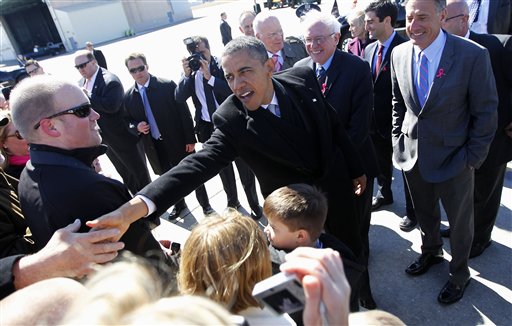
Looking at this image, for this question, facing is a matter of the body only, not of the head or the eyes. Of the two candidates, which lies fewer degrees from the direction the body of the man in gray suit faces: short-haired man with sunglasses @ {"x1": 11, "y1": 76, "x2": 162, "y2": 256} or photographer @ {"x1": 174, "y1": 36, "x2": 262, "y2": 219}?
the short-haired man with sunglasses

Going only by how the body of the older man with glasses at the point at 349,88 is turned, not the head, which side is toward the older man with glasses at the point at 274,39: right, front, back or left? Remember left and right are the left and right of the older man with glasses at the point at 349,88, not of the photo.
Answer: right

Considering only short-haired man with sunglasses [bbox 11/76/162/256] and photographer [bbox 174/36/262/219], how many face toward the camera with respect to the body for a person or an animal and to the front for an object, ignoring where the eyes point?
1

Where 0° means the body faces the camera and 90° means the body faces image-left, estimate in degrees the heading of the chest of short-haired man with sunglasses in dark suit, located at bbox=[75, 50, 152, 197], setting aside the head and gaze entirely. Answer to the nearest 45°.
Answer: approximately 45°

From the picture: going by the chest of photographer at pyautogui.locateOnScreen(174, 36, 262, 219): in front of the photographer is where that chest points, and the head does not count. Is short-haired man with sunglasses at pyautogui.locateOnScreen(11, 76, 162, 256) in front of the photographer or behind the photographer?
in front

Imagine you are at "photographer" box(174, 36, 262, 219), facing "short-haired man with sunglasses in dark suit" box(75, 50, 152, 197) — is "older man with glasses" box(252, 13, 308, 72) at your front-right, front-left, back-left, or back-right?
back-right

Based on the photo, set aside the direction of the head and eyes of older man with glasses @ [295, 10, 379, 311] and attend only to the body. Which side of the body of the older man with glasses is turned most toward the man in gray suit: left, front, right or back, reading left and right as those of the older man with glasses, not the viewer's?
left

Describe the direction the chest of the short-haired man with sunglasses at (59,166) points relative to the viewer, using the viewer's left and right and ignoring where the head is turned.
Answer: facing to the right of the viewer

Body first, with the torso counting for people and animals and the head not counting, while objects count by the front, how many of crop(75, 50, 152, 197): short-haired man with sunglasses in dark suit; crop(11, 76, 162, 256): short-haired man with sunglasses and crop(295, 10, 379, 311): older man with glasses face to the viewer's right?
1

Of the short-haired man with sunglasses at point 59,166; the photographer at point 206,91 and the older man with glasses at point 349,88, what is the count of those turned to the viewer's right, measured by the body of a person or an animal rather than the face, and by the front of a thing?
1

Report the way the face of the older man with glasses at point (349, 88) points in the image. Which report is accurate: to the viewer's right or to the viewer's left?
to the viewer's left

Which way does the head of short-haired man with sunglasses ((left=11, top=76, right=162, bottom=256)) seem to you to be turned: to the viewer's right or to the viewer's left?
to the viewer's right
